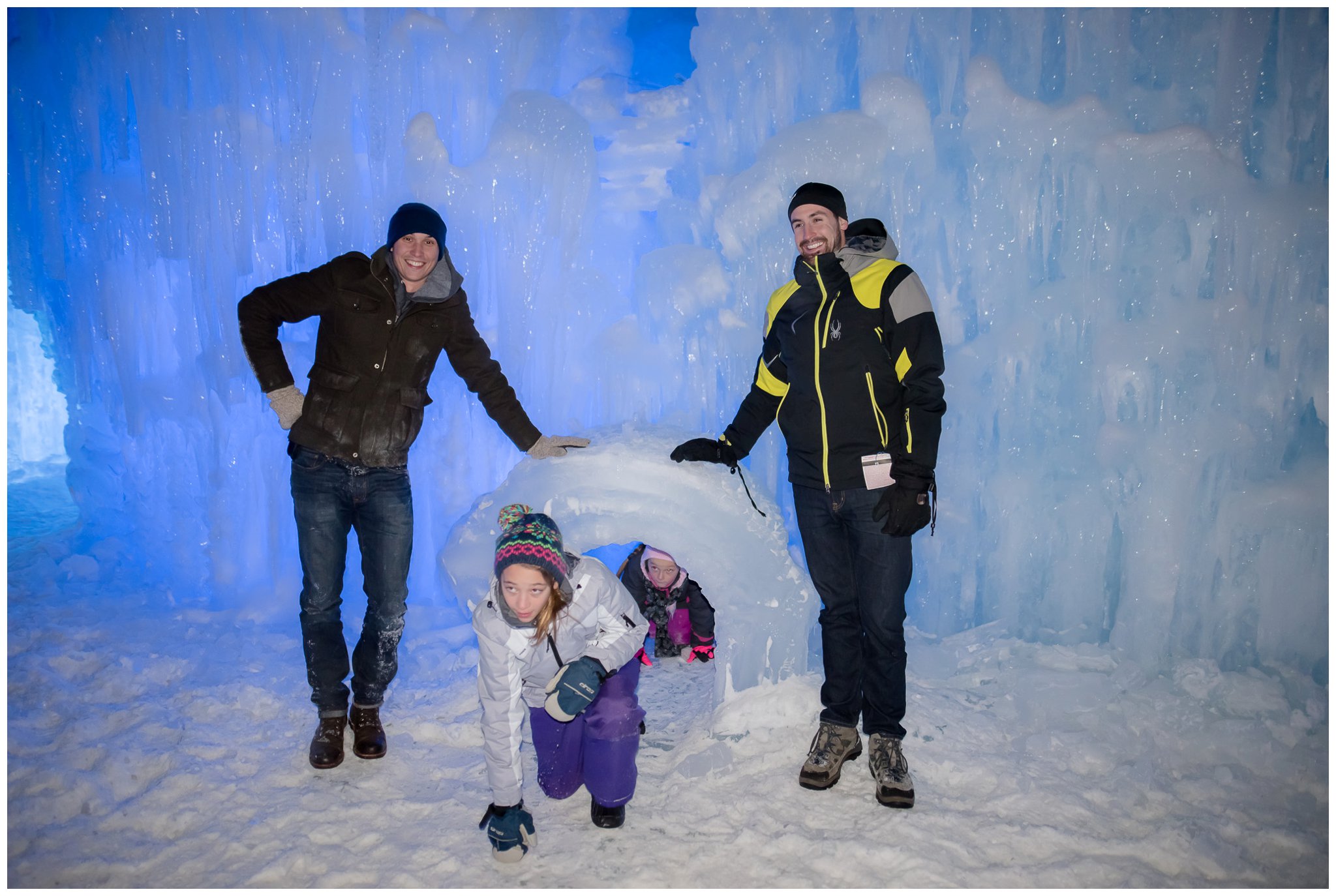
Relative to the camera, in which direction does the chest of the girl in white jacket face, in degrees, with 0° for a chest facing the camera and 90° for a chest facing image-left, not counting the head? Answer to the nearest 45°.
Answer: approximately 45°

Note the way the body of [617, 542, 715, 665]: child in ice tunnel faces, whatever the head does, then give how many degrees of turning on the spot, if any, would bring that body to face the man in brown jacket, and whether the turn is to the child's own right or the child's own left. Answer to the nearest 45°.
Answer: approximately 45° to the child's own right

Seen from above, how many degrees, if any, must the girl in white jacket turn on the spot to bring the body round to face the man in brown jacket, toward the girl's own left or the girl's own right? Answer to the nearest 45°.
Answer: approximately 90° to the girl's own right

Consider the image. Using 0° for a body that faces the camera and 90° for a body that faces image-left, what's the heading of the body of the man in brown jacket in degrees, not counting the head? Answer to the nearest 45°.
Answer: approximately 0°

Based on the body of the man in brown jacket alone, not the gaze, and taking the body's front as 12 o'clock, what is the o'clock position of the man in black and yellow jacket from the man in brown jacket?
The man in black and yellow jacket is roughly at 10 o'clock from the man in brown jacket.

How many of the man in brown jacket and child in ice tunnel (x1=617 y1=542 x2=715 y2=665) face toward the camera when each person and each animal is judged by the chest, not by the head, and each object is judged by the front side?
2

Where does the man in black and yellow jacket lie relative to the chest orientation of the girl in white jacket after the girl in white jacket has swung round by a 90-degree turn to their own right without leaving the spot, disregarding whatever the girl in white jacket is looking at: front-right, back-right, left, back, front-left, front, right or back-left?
back-right

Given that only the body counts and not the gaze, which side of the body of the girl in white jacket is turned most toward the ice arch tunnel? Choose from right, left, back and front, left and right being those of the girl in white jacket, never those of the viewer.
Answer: back

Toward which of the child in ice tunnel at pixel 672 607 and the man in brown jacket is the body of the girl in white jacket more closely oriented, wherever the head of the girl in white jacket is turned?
the man in brown jacket

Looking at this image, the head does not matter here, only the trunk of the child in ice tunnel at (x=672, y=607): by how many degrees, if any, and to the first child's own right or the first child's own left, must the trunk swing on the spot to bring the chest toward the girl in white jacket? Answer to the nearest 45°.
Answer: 0° — they already face them
